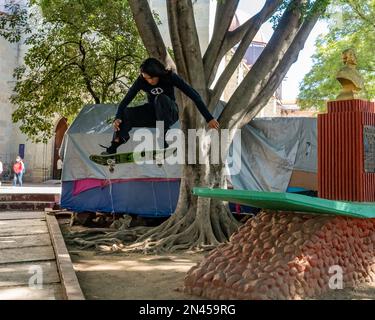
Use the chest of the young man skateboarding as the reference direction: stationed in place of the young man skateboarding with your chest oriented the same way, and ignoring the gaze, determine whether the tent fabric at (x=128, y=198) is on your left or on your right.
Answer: on your right

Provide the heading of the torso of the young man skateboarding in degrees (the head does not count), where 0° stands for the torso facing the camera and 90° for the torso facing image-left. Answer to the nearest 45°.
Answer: approximately 45°

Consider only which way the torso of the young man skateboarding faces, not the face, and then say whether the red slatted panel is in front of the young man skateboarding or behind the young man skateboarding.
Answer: behind

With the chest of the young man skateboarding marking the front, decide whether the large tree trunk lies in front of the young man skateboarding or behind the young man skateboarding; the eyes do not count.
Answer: behind

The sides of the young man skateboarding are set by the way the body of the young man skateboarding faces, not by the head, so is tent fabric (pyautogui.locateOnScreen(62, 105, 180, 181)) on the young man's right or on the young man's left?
on the young man's right
